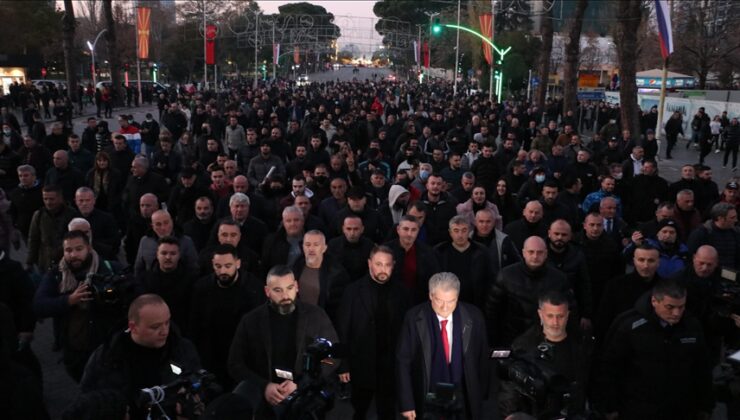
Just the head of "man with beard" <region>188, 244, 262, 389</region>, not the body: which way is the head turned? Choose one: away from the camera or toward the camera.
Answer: toward the camera

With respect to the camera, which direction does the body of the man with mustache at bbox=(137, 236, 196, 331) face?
toward the camera

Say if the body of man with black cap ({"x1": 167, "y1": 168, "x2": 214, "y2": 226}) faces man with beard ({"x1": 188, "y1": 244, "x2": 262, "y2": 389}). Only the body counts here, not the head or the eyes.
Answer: yes

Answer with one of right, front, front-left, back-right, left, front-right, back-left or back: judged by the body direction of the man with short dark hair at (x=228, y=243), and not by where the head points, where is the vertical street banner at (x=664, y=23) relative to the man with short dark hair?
back-left

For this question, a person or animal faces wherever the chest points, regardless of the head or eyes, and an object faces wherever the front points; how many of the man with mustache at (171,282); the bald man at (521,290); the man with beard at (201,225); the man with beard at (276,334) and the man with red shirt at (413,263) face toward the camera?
5

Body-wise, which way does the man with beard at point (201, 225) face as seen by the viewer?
toward the camera

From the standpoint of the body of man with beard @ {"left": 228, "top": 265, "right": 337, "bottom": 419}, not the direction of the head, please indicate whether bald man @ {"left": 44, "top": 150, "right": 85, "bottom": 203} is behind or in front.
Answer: behind

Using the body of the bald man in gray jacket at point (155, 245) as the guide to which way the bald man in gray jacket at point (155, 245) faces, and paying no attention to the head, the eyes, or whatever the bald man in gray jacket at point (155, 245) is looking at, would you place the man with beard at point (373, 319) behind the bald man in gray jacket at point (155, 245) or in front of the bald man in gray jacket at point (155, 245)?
in front

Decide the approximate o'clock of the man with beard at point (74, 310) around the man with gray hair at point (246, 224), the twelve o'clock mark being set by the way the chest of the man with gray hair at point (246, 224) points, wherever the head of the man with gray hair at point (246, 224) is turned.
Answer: the man with beard at point (74, 310) is roughly at 1 o'clock from the man with gray hair at point (246, 224).

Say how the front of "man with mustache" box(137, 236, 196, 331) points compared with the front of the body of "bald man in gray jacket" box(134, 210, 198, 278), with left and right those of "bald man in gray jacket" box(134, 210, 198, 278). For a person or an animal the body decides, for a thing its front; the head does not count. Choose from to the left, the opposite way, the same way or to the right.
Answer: the same way

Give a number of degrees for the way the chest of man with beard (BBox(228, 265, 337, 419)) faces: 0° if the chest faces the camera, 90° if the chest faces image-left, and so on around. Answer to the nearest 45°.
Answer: approximately 0°

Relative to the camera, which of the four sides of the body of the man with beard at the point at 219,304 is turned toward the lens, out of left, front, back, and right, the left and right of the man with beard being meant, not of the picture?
front

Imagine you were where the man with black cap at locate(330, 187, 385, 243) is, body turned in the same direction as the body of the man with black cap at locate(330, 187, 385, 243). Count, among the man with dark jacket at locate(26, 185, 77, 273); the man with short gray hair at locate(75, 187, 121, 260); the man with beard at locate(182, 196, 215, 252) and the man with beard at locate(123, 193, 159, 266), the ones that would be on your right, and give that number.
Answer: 4

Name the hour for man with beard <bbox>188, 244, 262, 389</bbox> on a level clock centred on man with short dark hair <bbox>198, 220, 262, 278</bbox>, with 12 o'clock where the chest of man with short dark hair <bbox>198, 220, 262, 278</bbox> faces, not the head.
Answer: man with beard <bbox>188, 244, 262, 389</bbox> is roughly at 12 o'clock from man with short dark hair <bbox>198, 220, 262, 278</bbox>.

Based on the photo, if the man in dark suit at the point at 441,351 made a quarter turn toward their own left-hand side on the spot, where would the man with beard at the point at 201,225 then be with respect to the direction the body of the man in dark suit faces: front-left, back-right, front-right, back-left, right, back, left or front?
back-left

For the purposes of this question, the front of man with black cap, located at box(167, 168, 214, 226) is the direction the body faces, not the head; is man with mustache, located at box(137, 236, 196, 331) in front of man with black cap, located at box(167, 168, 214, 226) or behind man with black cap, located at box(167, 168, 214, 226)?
in front
